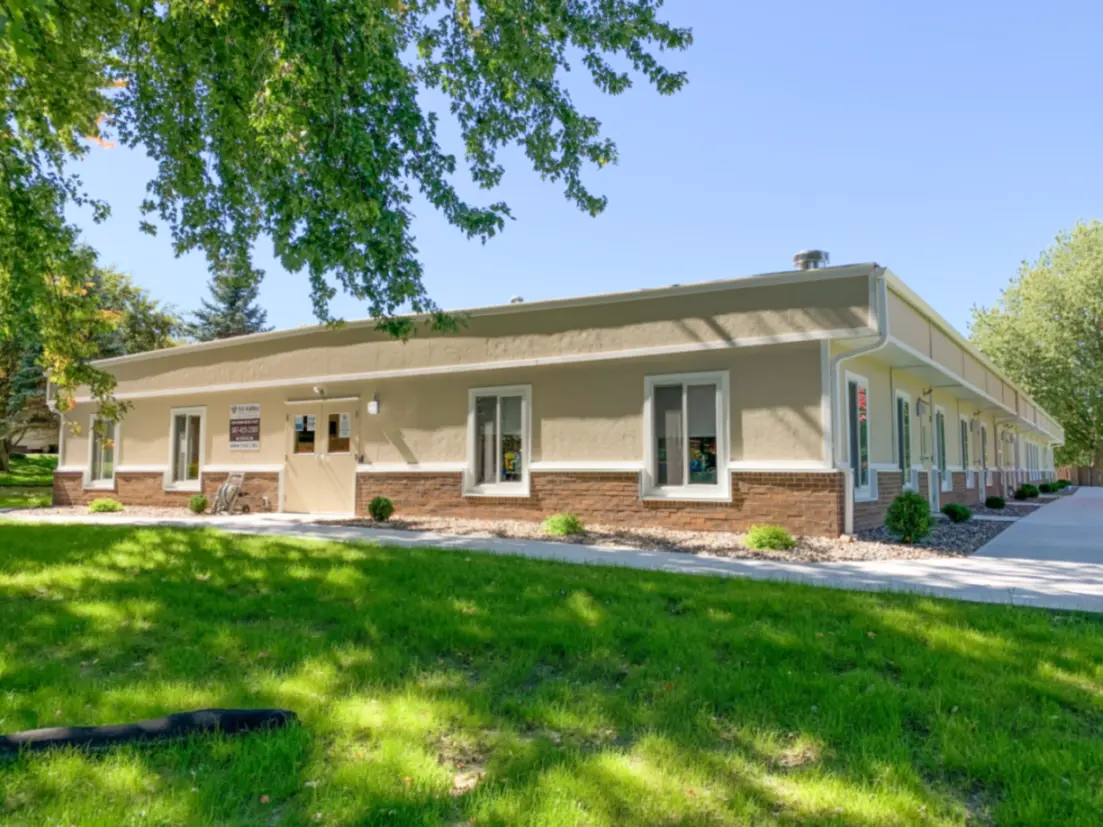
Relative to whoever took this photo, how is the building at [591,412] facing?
facing the viewer and to the left of the viewer

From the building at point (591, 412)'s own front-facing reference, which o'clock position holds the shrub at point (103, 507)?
The shrub is roughly at 2 o'clock from the building.

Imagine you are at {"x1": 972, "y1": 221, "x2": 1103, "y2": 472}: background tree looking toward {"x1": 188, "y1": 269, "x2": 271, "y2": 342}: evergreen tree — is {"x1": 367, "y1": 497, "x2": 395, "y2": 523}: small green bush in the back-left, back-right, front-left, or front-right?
front-left

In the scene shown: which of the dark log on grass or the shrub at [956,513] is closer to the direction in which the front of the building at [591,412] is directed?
the dark log on grass

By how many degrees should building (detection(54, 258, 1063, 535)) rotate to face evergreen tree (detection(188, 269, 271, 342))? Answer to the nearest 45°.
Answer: approximately 90° to its right

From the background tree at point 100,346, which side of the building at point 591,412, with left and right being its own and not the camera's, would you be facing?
right

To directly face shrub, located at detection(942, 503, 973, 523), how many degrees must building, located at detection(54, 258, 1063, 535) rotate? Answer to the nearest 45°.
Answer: approximately 135° to its left

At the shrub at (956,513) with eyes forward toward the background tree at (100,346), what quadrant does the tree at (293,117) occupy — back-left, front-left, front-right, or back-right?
front-left

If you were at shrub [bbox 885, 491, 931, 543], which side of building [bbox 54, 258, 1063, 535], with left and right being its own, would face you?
left

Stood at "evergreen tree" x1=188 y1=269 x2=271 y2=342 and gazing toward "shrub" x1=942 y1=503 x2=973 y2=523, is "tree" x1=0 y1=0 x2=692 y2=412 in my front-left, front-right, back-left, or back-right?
front-right
